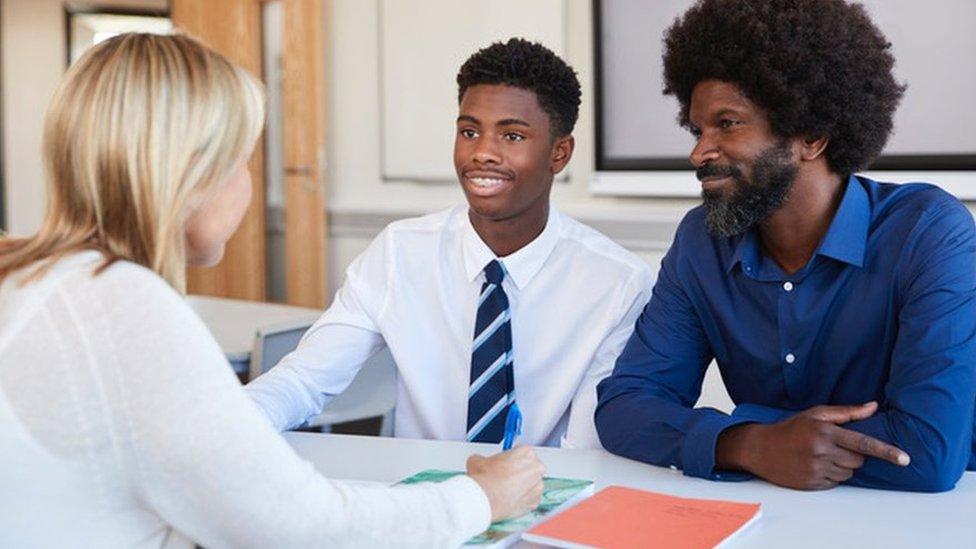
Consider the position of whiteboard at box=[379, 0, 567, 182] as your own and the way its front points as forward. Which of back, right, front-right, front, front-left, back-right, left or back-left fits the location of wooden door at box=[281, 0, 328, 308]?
back-right

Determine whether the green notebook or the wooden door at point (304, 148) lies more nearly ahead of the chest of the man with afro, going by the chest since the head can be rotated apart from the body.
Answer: the green notebook

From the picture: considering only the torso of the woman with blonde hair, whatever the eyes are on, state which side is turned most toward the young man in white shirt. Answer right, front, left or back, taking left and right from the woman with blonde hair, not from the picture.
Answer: front

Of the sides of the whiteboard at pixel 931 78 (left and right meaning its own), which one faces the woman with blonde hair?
front

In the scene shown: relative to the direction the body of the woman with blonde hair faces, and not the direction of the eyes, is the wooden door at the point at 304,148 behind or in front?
in front

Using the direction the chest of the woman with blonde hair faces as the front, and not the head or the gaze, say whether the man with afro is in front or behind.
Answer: in front

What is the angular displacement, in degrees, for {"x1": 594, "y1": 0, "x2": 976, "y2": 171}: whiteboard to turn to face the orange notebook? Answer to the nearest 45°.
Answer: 0° — it already faces it

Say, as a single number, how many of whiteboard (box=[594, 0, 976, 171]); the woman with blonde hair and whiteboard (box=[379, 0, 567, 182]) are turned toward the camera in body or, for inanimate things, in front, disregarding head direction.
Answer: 2

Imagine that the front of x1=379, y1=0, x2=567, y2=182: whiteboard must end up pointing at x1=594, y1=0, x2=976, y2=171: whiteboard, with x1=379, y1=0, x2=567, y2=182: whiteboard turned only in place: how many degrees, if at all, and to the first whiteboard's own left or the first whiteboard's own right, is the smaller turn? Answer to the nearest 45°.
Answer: approximately 45° to the first whiteboard's own left

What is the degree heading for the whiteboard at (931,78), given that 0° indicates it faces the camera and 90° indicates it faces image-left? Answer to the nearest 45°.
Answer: approximately 0°

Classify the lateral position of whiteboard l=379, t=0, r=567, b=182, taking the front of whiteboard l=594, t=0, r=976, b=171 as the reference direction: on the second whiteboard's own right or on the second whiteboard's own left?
on the second whiteboard's own right

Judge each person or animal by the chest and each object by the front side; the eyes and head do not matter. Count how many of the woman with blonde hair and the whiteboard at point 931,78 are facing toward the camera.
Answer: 1

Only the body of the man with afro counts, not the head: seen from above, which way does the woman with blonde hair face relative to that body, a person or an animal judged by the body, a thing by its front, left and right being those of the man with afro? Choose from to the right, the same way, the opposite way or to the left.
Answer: the opposite way

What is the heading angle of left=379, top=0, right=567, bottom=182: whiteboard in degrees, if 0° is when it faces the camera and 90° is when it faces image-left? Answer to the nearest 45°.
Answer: approximately 0°

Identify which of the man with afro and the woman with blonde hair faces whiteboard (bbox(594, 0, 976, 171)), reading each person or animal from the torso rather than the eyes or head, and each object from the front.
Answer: the woman with blonde hair

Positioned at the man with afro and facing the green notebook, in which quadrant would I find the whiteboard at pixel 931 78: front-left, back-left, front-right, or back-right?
back-right

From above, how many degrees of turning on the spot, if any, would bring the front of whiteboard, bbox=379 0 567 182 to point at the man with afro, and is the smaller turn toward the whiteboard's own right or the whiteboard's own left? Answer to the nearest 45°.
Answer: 0° — it already faces them

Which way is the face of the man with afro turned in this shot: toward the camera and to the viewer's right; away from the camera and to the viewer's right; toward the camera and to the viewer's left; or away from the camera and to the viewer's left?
toward the camera and to the viewer's left

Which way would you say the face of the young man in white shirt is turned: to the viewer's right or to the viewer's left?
to the viewer's left

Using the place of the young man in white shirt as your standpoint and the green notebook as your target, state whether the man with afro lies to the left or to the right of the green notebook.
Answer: left

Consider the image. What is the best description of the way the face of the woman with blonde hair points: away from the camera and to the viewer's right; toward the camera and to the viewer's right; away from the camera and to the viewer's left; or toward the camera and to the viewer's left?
away from the camera and to the viewer's right

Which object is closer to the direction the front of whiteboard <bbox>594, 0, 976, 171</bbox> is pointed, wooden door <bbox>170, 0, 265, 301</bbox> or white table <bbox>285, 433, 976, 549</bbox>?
the white table
